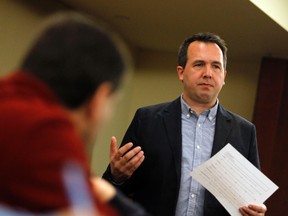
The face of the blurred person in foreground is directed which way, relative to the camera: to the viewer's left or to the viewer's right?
to the viewer's right

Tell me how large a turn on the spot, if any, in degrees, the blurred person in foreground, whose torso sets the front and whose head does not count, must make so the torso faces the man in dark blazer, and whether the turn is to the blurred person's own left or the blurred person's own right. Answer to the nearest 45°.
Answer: approximately 45° to the blurred person's own left

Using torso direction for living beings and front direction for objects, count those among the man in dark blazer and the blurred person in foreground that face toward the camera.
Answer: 1

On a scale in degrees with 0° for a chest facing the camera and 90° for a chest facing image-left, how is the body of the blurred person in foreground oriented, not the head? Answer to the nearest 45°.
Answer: approximately 225°

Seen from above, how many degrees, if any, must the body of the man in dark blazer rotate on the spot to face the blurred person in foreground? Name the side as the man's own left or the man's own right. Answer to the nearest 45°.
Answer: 0° — they already face them

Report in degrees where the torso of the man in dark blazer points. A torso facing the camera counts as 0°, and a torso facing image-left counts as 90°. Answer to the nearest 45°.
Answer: approximately 0°
